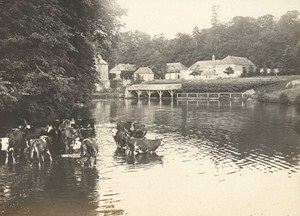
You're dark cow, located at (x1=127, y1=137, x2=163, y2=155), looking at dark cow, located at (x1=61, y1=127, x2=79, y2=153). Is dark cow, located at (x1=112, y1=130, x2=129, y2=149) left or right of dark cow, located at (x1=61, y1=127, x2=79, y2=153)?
right

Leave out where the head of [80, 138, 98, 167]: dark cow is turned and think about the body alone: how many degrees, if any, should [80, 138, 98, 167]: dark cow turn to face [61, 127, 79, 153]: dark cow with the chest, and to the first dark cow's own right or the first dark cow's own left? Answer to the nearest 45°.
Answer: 0° — it already faces it

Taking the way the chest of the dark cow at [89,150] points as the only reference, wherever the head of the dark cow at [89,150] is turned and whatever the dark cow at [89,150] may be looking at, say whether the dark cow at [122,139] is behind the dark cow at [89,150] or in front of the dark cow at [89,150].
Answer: in front

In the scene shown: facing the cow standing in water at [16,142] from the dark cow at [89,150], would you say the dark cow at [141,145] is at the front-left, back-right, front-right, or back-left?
back-right

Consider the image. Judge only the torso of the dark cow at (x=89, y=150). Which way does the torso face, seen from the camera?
away from the camera

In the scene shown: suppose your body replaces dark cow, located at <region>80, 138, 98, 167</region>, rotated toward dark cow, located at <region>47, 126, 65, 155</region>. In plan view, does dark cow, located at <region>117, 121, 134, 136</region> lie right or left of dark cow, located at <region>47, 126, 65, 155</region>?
right

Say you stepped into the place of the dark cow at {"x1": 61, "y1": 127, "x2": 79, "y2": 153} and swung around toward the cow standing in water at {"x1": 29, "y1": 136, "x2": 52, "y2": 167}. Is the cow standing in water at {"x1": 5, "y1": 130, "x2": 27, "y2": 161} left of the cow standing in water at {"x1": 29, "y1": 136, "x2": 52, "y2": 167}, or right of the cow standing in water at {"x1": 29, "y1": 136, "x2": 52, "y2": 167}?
right

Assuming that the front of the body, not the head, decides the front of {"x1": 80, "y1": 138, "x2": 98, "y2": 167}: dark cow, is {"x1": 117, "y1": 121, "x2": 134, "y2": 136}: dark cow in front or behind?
in front

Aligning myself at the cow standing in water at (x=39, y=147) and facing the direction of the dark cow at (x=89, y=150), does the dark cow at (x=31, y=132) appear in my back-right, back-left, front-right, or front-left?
back-left
